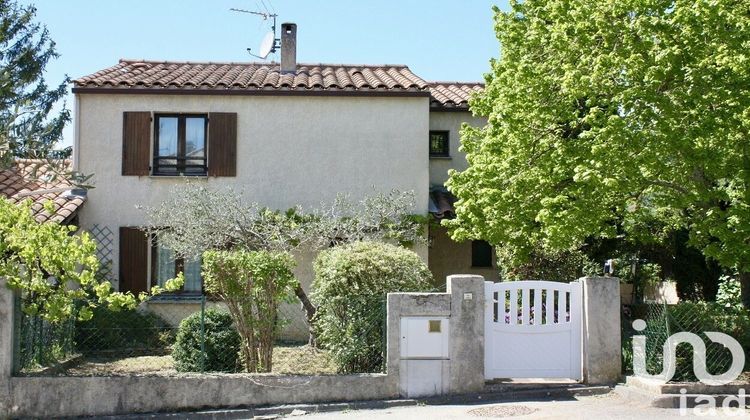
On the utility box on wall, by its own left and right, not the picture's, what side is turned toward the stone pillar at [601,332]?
left

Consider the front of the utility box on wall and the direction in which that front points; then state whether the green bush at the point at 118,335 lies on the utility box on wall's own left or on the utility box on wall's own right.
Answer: on the utility box on wall's own right

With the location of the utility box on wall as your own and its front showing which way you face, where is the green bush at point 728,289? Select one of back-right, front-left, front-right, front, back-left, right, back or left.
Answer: back-left

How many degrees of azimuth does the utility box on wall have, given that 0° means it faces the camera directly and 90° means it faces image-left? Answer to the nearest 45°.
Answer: approximately 0°

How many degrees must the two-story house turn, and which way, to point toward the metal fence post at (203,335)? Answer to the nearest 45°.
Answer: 0° — it already faces it

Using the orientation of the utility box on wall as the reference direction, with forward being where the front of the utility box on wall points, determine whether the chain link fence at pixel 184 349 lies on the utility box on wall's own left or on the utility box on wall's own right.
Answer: on the utility box on wall's own right

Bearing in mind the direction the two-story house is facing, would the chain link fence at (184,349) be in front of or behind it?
in front

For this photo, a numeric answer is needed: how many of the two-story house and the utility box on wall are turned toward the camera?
2

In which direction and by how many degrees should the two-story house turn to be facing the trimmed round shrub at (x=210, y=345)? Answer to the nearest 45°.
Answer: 0° — it already faces it

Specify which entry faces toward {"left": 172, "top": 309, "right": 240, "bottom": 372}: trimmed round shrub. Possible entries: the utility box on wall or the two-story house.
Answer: the two-story house

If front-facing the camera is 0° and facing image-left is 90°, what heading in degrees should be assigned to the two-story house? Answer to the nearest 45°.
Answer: approximately 0°

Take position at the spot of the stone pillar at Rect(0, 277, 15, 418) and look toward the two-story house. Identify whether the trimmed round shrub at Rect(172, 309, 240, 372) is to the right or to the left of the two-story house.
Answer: right

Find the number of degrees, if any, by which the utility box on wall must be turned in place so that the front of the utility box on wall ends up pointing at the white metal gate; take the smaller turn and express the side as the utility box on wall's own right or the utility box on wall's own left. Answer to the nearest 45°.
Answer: approximately 90° to the utility box on wall's own left

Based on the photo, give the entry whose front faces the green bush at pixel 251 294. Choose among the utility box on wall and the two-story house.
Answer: the two-story house

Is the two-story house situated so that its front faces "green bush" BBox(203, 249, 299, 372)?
yes
